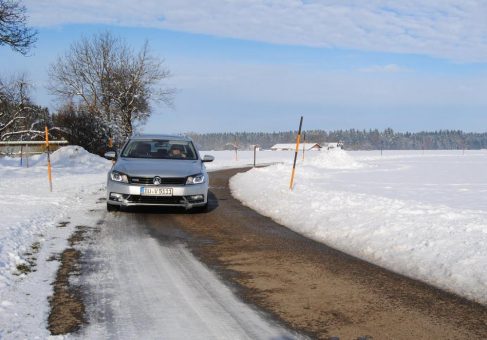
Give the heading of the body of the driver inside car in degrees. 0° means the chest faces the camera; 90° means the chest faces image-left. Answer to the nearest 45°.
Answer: approximately 0°

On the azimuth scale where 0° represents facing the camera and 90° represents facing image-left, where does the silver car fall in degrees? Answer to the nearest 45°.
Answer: approximately 0°
